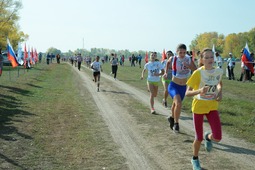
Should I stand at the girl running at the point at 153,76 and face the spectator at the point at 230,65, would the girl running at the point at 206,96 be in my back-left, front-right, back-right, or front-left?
back-right

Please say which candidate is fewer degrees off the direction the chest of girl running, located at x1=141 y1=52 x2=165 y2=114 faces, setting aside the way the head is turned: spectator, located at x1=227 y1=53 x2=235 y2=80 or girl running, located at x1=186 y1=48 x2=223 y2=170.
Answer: the girl running

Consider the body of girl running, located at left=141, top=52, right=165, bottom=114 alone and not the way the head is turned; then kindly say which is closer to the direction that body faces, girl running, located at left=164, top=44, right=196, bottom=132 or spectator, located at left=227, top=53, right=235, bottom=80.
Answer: the girl running

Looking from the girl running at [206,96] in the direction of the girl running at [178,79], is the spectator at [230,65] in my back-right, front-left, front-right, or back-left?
front-right

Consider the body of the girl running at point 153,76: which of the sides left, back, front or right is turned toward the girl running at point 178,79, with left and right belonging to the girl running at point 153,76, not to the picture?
front

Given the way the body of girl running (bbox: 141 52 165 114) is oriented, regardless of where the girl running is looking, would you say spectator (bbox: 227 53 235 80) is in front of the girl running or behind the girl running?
behind

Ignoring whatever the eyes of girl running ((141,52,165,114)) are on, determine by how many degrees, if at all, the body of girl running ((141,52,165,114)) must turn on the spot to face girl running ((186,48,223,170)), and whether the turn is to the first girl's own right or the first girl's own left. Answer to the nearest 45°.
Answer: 0° — they already face them

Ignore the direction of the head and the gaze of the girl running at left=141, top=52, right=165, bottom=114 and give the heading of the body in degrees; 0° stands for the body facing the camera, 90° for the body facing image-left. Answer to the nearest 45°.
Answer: approximately 0°

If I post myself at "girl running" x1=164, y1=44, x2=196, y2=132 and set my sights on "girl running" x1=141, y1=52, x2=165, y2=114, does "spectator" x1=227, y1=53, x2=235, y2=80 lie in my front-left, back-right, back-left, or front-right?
front-right

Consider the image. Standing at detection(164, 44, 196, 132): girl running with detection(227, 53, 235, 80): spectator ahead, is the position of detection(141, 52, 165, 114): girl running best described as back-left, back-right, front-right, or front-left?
front-left

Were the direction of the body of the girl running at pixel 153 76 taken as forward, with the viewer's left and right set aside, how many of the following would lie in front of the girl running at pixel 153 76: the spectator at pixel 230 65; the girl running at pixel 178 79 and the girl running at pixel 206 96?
2
